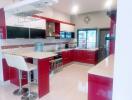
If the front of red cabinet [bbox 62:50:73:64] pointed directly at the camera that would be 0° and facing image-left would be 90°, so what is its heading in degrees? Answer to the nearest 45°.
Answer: approximately 315°

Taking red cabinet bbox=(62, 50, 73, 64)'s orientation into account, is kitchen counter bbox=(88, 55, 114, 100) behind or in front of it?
in front

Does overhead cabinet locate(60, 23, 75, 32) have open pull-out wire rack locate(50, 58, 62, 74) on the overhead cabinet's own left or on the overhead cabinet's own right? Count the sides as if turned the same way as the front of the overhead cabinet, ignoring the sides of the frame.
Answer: on the overhead cabinet's own right

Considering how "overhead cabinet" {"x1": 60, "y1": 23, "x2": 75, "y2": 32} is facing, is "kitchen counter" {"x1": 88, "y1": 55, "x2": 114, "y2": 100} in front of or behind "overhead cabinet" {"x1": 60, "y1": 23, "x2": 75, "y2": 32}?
in front

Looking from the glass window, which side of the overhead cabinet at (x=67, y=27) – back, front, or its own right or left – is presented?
left

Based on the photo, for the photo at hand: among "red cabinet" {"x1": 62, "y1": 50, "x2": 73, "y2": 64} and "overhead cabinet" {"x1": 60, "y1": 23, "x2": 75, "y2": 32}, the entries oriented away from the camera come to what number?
0

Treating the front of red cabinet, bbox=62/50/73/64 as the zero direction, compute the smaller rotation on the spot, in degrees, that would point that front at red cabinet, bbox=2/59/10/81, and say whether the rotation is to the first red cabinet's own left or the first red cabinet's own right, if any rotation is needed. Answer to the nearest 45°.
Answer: approximately 90° to the first red cabinet's own right

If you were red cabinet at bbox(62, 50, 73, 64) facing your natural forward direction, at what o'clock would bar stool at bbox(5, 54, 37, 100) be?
The bar stool is roughly at 2 o'clock from the red cabinet.

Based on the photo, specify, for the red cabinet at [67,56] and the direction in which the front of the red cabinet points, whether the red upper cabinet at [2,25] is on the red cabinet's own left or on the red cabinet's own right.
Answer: on the red cabinet's own right

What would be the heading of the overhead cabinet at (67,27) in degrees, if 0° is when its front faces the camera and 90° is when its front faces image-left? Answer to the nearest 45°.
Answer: approximately 315°
